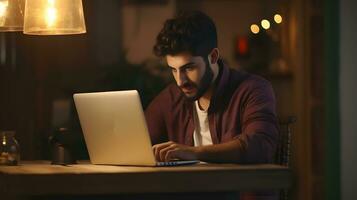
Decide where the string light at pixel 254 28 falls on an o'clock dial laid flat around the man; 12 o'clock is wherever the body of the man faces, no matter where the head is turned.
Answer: The string light is roughly at 5 o'clock from the man.

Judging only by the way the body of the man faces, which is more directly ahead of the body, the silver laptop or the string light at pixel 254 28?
the silver laptop

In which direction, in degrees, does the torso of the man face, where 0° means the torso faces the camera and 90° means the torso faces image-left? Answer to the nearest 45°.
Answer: approximately 45°

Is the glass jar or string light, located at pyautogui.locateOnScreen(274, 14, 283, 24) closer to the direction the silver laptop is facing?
the string light

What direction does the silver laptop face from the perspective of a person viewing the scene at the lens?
facing away from the viewer and to the right of the viewer

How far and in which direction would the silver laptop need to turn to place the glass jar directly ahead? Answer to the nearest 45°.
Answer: approximately 90° to its left

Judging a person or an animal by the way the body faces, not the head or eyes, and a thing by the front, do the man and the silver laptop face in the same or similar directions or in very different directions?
very different directions
